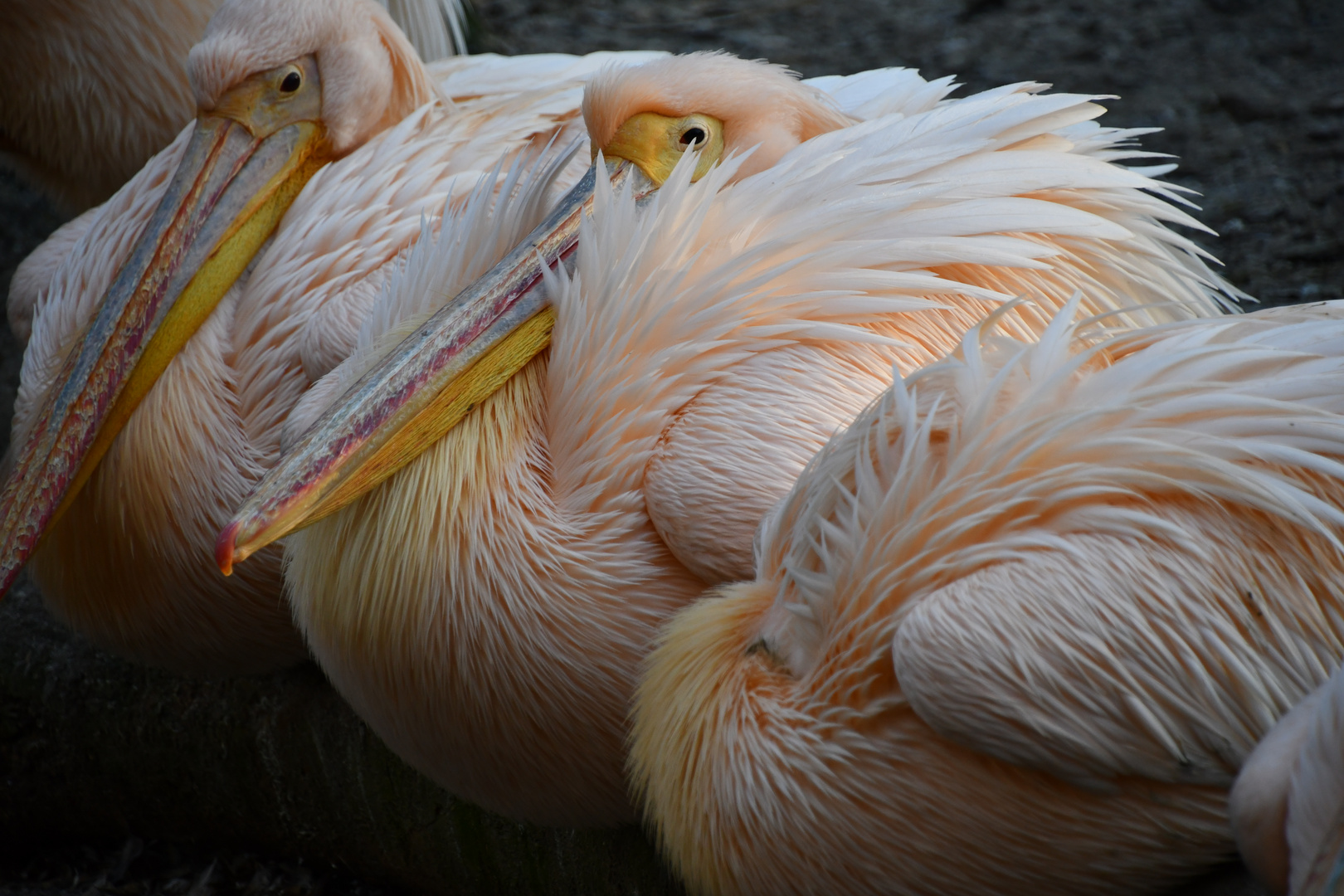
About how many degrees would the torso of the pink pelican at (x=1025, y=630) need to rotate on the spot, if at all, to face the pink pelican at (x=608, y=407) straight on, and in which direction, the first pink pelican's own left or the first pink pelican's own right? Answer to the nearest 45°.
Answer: approximately 45° to the first pink pelican's own right

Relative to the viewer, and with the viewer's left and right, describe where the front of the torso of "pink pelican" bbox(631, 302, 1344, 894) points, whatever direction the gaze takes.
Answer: facing to the left of the viewer

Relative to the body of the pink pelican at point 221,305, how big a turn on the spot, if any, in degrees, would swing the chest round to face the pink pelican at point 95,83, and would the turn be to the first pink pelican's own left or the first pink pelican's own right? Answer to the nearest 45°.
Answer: approximately 135° to the first pink pelican's own right

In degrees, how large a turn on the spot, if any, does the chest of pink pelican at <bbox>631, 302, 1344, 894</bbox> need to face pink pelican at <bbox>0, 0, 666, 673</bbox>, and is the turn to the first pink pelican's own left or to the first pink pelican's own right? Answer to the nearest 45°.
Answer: approximately 45° to the first pink pelican's own right

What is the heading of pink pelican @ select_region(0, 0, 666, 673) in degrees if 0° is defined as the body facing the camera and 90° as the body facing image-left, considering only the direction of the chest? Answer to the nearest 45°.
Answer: approximately 45°

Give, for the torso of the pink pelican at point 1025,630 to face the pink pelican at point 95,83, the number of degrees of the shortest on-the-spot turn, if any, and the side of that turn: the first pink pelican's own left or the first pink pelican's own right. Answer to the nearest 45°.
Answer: approximately 45° to the first pink pelican's own right

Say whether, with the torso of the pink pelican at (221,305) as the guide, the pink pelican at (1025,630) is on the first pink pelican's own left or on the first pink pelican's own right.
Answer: on the first pink pelican's own left
